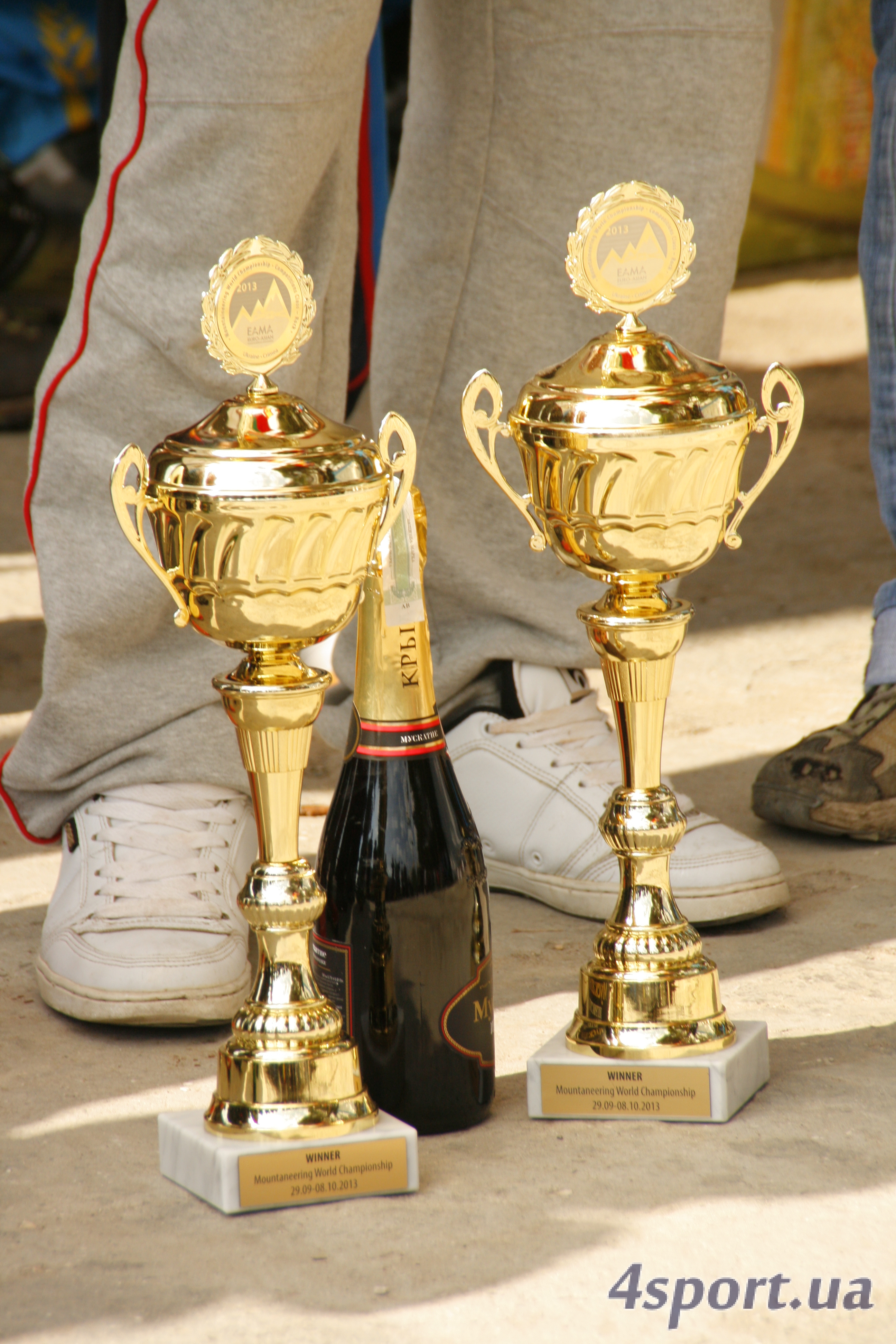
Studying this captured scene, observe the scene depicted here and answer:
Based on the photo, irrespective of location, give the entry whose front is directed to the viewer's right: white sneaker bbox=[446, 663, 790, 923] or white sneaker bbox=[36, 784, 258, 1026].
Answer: white sneaker bbox=[446, 663, 790, 923]

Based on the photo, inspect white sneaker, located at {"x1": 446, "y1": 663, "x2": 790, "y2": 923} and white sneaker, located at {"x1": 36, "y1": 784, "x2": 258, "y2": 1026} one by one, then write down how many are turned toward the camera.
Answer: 1

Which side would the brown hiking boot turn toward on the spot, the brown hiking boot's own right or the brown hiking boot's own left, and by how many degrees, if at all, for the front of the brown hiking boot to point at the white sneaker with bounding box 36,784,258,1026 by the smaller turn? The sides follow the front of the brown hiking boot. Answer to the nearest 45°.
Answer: approximately 45° to the brown hiking boot's own left

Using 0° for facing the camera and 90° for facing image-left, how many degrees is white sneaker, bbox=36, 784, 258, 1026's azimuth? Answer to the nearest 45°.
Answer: approximately 0°

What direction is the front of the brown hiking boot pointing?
to the viewer's left

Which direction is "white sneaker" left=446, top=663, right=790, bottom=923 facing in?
to the viewer's right

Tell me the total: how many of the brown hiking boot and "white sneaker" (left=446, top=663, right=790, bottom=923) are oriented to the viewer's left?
1

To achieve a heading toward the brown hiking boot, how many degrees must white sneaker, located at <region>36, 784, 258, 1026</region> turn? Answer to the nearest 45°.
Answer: approximately 90° to its left
